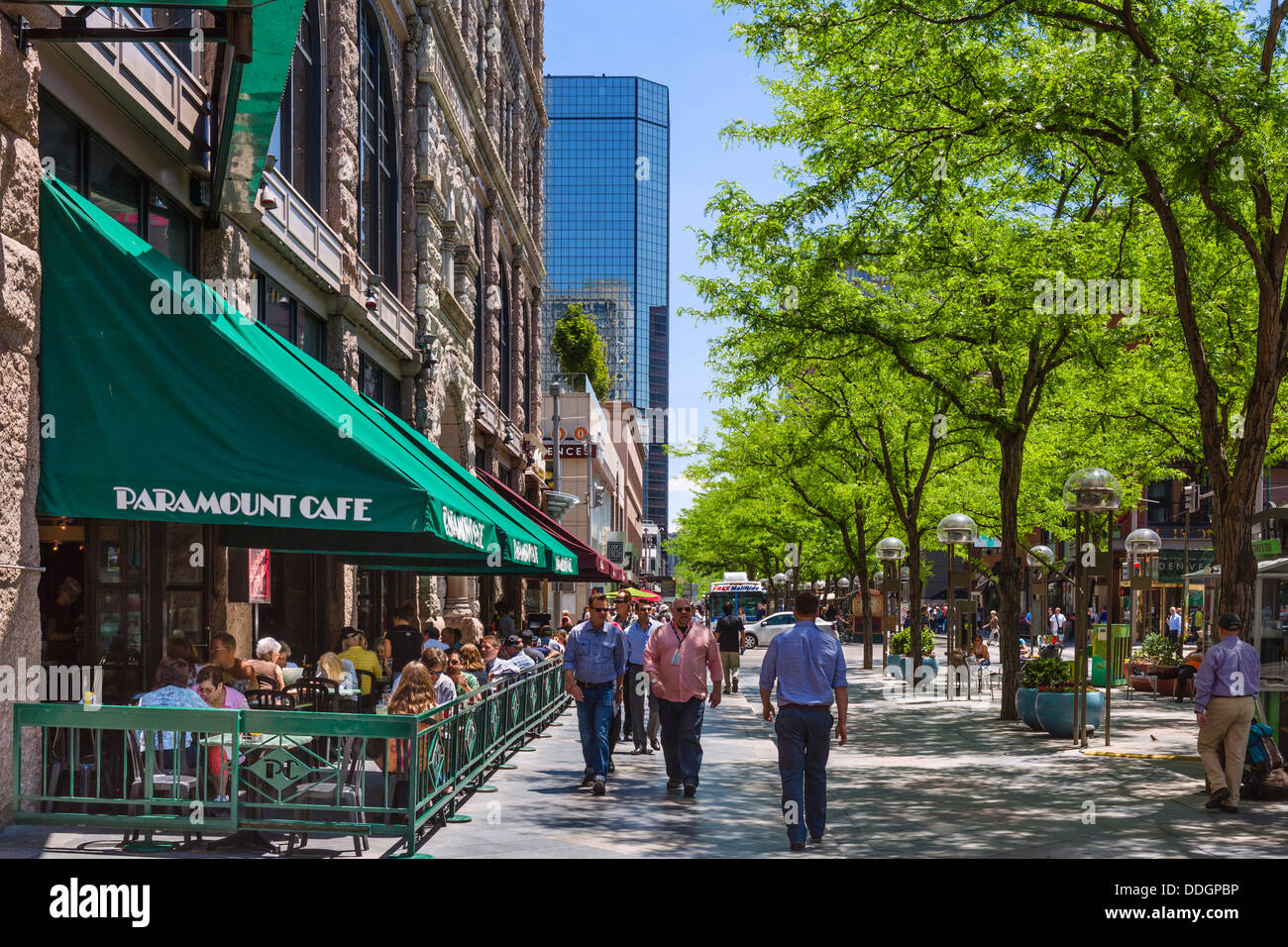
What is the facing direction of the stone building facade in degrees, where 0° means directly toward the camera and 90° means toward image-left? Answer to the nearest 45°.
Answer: approximately 315°

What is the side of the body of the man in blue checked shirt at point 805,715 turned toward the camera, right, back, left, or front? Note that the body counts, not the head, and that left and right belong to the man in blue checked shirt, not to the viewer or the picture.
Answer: back

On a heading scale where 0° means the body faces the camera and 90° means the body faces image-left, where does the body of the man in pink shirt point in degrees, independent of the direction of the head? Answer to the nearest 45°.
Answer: approximately 0°

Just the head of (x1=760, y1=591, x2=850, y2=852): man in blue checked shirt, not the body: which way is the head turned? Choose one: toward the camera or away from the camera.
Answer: away from the camera

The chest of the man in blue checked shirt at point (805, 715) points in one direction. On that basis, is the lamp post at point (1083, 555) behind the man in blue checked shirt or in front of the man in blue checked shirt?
in front

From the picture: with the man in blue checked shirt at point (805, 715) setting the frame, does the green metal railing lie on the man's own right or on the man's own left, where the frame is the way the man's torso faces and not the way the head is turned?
on the man's own left
